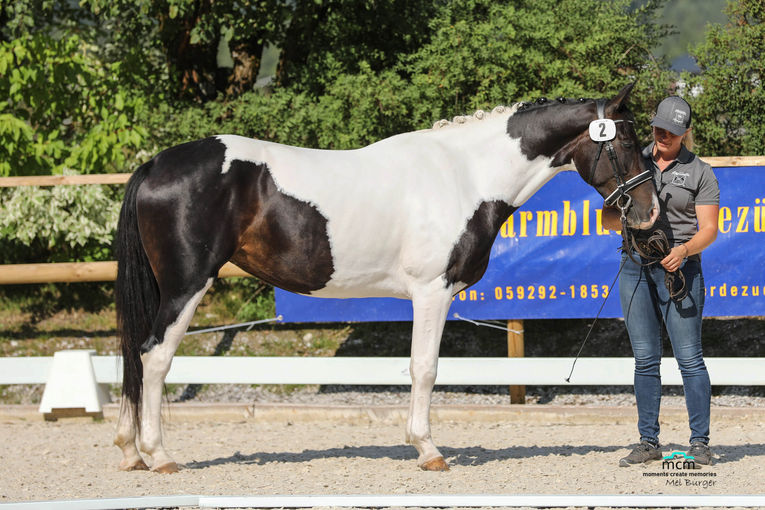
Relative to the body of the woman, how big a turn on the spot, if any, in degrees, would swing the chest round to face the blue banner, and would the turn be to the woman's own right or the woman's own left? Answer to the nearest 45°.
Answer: approximately 135° to the woman's own right

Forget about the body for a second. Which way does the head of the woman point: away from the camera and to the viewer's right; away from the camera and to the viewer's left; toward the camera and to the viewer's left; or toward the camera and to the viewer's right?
toward the camera and to the viewer's left

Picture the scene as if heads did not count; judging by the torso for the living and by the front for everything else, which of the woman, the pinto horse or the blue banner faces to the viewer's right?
the pinto horse

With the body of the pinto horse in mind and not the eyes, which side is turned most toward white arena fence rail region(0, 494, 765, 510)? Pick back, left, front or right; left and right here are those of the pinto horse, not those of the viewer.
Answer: right

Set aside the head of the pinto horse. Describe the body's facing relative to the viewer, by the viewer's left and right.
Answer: facing to the right of the viewer

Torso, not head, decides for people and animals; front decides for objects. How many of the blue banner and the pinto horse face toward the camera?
1

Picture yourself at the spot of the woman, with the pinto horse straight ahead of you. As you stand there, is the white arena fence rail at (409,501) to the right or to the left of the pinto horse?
left

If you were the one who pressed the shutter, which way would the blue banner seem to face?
facing the viewer

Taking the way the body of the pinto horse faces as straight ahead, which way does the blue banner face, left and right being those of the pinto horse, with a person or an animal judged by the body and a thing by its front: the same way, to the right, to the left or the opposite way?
to the right

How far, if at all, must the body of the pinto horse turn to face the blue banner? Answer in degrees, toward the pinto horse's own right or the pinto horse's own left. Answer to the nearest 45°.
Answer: approximately 45° to the pinto horse's own left

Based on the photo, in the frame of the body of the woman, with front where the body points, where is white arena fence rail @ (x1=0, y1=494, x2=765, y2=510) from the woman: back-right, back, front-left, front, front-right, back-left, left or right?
front

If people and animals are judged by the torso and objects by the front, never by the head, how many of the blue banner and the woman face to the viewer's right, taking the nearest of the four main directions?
0

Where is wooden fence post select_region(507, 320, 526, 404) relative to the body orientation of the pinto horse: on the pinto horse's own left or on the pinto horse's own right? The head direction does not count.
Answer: on the pinto horse's own left

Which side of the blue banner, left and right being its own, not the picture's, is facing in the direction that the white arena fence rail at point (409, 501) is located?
front

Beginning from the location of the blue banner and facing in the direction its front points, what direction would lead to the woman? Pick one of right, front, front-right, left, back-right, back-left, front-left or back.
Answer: front

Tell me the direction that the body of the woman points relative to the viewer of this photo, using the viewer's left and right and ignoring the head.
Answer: facing the viewer and to the left of the viewer
